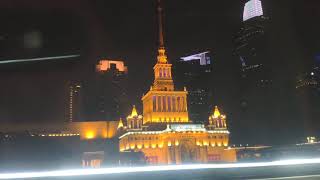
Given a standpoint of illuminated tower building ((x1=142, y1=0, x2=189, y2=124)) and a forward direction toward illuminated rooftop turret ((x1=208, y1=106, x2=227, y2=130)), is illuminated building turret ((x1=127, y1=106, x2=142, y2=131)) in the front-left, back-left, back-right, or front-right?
back-right

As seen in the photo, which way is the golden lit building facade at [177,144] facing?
toward the camera
